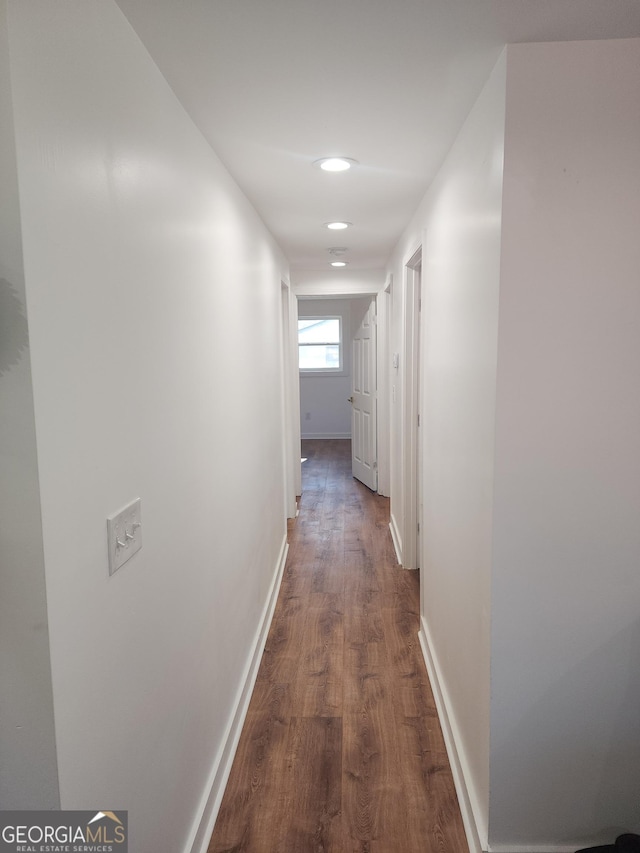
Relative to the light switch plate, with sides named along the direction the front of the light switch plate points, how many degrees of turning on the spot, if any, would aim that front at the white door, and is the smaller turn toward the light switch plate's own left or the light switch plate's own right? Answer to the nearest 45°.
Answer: approximately 90° to the light switch plate's own left

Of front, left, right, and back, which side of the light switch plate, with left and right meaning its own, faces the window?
left

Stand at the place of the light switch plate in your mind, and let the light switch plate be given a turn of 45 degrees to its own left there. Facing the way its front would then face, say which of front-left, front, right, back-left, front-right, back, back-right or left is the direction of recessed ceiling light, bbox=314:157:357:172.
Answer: front-left
